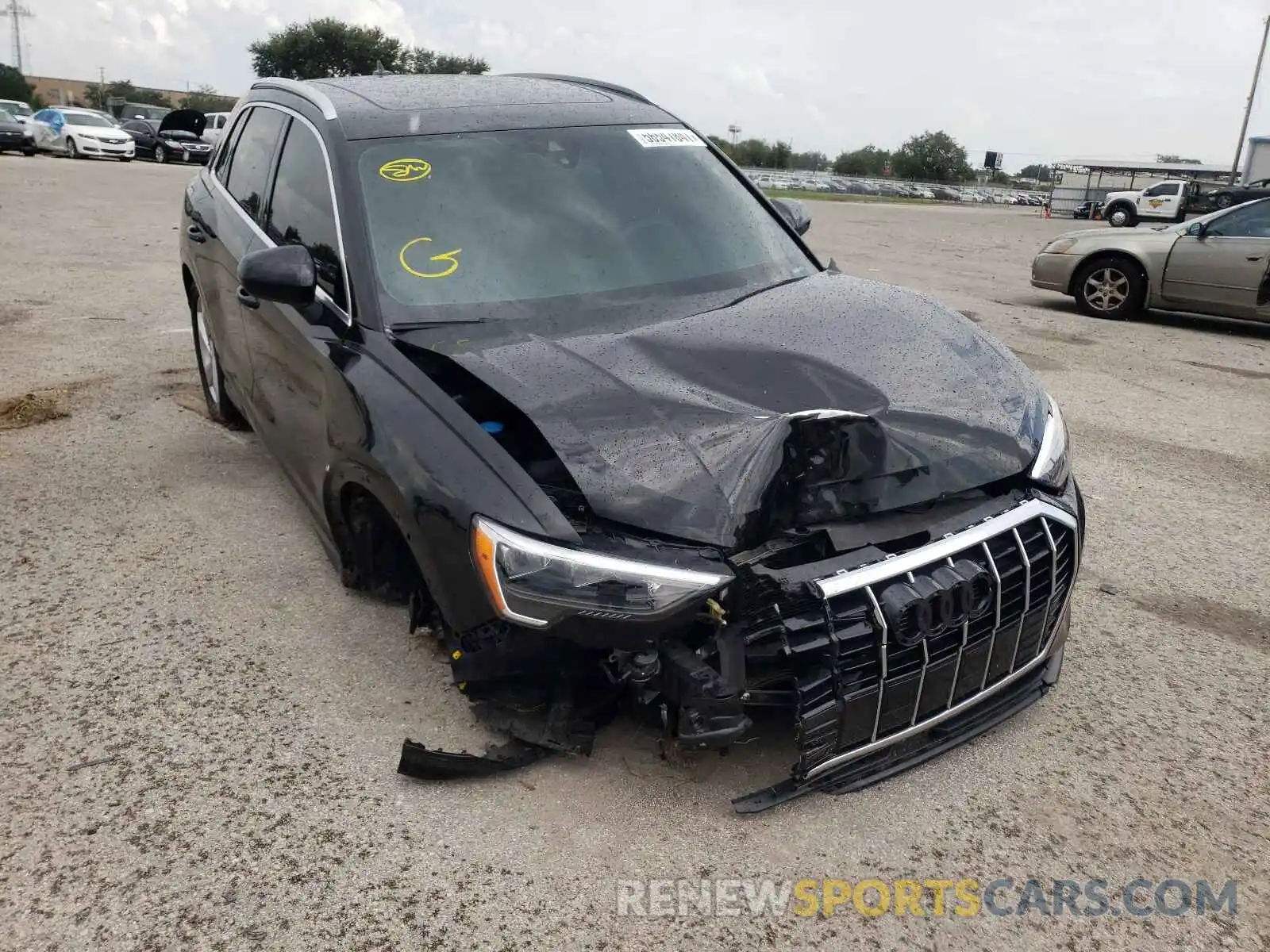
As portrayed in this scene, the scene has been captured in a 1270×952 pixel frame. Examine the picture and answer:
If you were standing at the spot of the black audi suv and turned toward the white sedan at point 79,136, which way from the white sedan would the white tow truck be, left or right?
right

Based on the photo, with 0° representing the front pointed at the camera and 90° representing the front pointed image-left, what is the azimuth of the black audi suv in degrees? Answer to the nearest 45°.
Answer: approximately 315°

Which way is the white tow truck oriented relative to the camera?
to the viewer's left

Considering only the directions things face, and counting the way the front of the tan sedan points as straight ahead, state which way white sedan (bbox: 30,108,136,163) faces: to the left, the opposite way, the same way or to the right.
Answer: the opposite way

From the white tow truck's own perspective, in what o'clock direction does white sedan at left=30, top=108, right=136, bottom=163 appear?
The white sedan is roughly at 11 o'clock from the white tow truck.

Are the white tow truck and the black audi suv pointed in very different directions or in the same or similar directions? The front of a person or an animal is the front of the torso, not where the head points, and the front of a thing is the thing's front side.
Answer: very different directions

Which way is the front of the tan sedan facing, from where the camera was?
facing to the left of the viewer

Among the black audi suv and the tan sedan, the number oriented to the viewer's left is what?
1

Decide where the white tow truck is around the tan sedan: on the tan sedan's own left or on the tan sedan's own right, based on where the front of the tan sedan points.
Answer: on the tan sedan's own right

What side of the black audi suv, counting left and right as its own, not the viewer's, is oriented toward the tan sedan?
left

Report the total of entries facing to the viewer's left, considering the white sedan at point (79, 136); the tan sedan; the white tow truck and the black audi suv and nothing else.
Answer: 2

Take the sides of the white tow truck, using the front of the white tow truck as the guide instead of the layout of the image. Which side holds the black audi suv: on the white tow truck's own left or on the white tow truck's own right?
on the white tow truck's own left

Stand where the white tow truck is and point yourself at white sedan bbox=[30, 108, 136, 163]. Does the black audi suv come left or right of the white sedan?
left

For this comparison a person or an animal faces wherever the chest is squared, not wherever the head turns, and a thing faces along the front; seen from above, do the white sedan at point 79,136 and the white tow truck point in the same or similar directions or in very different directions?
very different directions
